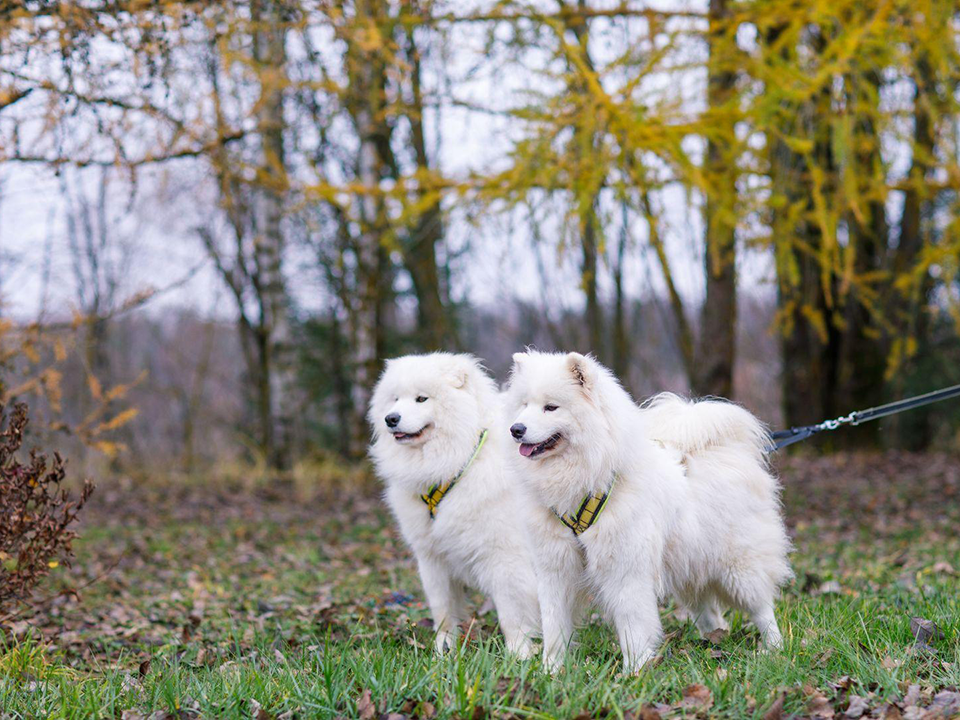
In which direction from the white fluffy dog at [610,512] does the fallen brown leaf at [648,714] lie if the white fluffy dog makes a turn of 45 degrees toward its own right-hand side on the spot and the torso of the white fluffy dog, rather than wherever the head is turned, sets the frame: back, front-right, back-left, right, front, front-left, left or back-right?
left

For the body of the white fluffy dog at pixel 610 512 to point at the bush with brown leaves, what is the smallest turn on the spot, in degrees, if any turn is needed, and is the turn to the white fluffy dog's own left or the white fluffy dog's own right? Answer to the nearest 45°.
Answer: approximately 45° to the white fluffy dog's own right

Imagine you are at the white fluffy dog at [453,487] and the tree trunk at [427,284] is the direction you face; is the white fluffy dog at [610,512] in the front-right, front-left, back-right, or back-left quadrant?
back-right

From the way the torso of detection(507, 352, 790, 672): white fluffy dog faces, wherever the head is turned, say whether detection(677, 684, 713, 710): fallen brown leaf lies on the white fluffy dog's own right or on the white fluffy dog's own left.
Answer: on the white fluffy dog's own left

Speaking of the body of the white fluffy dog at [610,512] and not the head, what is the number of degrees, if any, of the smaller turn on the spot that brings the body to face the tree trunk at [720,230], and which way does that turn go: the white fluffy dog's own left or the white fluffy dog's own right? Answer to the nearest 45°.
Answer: approximately 135° to the white fluffy dog's own right

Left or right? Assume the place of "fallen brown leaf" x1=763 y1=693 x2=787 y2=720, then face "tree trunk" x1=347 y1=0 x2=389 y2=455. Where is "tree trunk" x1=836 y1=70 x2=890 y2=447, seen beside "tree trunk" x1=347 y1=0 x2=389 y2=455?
right

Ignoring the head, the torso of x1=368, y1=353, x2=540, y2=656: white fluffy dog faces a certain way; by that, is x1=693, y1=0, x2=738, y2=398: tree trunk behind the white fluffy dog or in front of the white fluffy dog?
behind

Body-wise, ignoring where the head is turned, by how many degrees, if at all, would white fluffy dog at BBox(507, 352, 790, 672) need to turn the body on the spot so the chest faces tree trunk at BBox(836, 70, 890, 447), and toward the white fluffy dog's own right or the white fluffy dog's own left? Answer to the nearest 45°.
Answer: approximately 135° to the white fluffy dog's own right

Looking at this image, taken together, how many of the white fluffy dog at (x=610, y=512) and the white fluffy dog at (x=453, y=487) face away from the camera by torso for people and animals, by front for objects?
0

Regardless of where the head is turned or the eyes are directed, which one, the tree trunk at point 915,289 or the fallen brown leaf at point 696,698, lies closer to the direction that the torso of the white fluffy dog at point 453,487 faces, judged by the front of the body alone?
the fallen brown leaf

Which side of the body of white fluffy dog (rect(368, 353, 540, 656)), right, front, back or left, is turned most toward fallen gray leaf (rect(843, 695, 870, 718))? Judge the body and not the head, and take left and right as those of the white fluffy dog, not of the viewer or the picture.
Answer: left

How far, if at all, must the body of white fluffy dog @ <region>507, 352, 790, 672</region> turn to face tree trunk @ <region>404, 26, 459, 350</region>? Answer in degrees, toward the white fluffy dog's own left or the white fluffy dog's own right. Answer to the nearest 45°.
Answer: approximately 135° to the white fluffy dog's own right

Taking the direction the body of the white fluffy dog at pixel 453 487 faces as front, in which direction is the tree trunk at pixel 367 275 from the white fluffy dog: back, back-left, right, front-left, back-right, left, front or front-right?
back-right

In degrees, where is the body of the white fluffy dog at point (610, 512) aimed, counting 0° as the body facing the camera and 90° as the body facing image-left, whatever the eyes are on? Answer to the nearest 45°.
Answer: approximately 45°

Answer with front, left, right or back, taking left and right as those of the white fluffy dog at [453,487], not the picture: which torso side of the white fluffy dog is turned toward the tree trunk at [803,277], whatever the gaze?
back

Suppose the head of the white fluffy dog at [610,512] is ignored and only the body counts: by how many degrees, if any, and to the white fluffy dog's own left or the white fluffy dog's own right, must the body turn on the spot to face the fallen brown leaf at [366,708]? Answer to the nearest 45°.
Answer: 0° — it already faces it

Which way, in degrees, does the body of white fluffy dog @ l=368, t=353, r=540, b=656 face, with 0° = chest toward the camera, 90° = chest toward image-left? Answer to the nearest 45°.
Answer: approximately 45°

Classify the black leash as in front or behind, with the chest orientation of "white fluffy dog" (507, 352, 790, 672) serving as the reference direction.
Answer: behind
